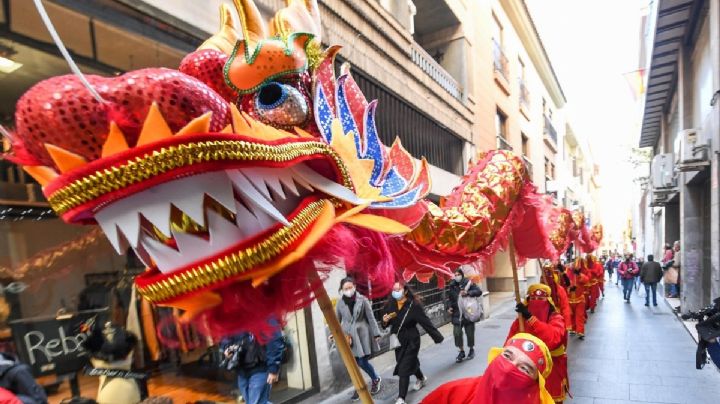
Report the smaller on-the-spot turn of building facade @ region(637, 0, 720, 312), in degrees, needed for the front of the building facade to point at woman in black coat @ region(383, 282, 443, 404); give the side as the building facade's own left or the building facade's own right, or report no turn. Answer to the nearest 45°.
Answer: approximately 45° to the building facade's own left

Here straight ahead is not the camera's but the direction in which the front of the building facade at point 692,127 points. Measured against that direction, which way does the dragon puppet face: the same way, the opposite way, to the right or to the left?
to the left

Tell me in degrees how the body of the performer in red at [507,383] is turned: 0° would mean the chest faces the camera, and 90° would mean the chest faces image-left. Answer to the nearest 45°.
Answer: approximately 0°

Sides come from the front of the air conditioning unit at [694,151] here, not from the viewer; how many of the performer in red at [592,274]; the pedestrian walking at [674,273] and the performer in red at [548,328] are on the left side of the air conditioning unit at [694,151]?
1

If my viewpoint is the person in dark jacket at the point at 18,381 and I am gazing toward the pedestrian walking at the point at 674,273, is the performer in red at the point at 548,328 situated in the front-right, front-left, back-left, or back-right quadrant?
front-right

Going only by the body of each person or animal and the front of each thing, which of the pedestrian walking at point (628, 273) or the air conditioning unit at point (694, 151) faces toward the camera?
the pedestrian walking

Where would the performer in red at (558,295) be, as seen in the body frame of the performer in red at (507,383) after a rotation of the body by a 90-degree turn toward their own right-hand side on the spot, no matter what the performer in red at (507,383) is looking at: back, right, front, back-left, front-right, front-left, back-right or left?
right

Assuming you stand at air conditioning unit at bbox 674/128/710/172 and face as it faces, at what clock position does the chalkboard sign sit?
The chalkboard sign is roughly at 10 o'clock from the air conditioning unit.

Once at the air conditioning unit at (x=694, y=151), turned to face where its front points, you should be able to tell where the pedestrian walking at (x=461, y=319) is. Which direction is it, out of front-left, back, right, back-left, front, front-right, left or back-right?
front-left

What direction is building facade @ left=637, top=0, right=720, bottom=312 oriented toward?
to the viewer's left

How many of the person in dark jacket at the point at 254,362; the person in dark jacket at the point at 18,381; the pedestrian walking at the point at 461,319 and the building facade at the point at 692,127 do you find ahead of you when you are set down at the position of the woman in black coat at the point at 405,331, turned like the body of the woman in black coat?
2

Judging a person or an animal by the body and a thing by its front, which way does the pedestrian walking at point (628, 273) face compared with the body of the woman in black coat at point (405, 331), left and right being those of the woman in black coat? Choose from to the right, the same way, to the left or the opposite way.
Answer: the same way

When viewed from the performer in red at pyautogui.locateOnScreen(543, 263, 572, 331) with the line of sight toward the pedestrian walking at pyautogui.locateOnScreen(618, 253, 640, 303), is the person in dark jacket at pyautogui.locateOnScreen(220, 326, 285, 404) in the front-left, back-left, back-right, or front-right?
back-left

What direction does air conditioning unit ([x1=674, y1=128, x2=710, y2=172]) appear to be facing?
to the viewer's left

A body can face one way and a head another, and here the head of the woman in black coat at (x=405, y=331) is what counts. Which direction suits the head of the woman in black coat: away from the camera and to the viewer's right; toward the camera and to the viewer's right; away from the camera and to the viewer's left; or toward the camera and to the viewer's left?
toward the camera and to the viewer's left

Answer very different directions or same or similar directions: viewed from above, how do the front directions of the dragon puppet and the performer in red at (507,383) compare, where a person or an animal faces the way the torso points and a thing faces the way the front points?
same or similar directions

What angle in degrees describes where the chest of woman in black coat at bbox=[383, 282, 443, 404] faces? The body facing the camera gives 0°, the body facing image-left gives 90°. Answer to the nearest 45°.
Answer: approximately 45°

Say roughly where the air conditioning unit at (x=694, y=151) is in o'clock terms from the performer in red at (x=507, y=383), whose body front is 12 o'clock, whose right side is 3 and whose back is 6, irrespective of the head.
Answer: The air conditioning unit is roughly at 7 o'clock from the performer in red.
